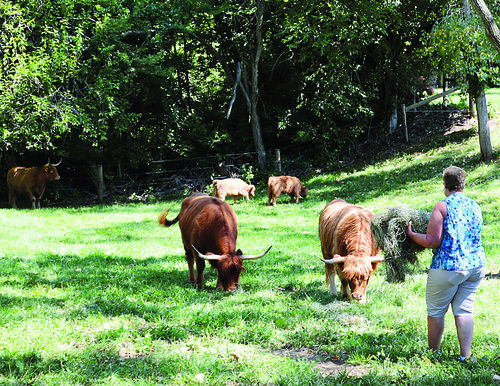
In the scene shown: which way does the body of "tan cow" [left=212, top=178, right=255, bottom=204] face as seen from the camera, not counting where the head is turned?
to the viewer's right

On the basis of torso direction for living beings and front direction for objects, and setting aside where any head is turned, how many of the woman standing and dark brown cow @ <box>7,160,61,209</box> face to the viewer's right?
1

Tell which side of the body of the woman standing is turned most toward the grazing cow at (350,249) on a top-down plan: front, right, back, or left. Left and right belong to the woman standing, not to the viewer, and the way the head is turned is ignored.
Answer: front

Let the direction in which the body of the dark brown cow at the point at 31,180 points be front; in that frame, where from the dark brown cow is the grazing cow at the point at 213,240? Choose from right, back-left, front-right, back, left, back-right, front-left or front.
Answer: right

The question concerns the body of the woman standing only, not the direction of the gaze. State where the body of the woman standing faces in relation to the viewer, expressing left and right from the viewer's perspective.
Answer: facing away from the viewer and to the left of the viewer

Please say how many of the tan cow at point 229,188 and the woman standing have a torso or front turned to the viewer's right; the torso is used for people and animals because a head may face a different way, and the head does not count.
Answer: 1

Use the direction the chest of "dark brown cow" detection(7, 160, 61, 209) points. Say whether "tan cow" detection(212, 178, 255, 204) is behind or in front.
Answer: in front

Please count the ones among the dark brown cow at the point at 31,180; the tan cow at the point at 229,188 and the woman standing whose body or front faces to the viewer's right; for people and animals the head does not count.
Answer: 2

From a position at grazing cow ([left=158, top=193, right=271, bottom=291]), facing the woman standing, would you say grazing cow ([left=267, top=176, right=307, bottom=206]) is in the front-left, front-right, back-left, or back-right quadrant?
back-left

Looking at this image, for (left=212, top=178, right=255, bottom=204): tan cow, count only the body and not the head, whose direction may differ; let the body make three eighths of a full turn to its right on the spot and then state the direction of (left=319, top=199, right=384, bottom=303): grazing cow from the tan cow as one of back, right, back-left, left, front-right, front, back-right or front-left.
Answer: front-left

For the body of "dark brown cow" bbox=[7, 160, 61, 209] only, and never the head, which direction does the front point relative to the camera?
to the viewer's right

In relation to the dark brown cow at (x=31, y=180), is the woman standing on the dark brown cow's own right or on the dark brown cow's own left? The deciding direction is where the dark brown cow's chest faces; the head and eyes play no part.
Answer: on the dark brown cow's own right

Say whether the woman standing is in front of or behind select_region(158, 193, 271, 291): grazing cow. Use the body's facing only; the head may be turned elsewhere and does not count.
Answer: in front
